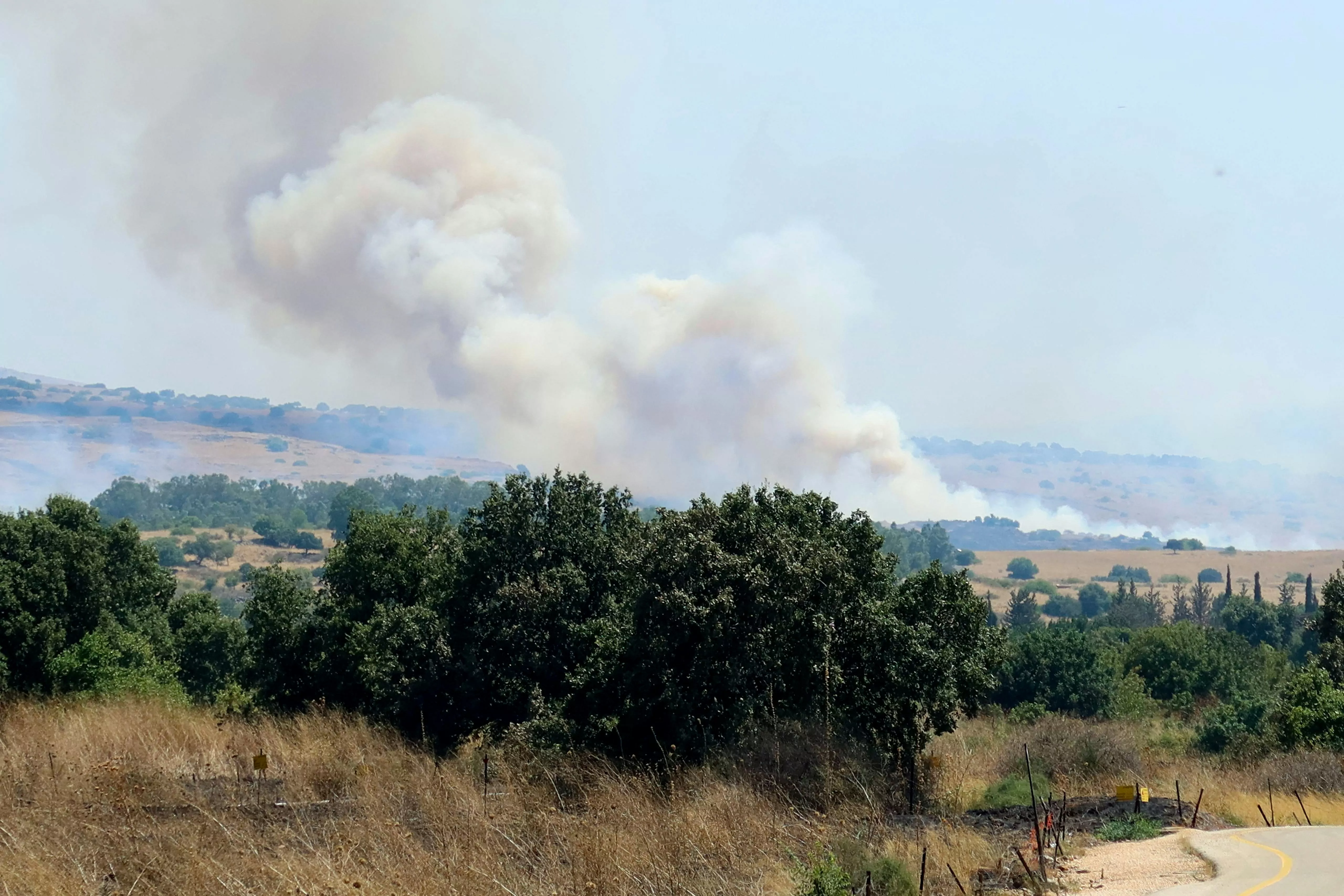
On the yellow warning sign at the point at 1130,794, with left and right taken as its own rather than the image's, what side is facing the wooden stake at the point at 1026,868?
front

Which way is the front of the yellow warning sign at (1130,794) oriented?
toward the camera

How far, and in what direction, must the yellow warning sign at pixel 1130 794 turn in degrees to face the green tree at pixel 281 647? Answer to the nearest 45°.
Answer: approximately 90° to its right

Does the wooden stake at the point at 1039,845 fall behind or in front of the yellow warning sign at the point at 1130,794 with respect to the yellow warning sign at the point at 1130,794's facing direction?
in front

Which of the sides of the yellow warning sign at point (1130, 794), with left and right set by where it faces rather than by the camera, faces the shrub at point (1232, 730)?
back

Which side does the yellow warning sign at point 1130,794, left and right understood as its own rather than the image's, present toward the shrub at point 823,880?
front

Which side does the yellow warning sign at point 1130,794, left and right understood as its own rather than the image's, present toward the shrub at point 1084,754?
back

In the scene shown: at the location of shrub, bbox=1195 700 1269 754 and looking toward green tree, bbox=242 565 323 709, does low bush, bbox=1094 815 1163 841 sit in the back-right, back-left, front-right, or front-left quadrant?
front-left

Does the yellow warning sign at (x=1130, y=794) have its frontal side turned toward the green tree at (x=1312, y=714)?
no

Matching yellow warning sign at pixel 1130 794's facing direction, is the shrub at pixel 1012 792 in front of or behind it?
behind

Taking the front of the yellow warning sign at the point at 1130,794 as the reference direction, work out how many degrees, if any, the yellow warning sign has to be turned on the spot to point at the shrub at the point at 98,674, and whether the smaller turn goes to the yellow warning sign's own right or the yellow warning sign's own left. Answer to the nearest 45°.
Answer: approximately 90° to the yellow warning sign's own right

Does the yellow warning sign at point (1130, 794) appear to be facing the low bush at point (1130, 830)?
yes

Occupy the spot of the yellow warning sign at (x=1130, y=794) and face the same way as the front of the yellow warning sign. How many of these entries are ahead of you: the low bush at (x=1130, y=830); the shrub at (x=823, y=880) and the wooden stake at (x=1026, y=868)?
3

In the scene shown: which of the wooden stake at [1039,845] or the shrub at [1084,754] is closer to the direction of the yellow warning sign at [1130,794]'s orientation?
the wooden stake
